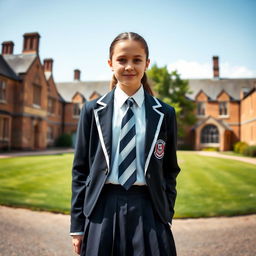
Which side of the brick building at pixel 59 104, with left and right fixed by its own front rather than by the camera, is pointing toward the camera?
front

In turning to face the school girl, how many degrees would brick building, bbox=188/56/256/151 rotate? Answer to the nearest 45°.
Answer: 0° — it already faces them

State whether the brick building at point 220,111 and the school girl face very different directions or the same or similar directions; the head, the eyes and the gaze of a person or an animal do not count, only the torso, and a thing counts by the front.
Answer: same or similar directions

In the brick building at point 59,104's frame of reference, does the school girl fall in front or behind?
in front

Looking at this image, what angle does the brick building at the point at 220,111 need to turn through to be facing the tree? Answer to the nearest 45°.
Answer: approximately 45° to its right

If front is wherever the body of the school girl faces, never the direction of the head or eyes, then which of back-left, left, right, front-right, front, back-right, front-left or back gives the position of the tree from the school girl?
back

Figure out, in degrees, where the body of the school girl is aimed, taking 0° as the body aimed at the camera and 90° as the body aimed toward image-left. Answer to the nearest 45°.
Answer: approximately 0°

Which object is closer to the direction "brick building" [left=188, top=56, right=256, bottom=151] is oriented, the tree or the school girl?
the school girl

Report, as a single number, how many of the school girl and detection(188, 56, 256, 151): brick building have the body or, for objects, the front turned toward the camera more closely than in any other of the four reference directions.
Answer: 2

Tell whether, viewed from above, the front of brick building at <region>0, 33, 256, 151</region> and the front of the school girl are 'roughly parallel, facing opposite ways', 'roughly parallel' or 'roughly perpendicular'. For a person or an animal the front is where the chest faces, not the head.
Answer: roughly parallel
